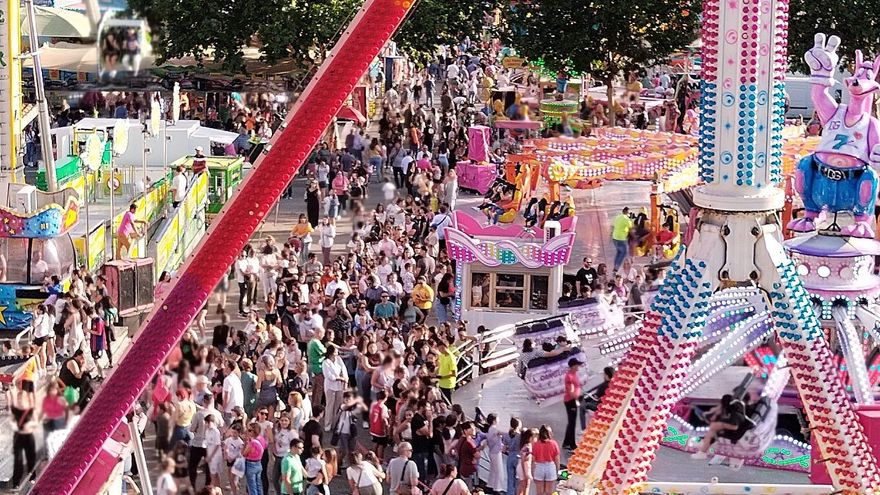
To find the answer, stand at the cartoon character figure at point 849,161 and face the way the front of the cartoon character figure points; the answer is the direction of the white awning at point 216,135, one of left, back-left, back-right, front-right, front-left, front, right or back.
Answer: back-right

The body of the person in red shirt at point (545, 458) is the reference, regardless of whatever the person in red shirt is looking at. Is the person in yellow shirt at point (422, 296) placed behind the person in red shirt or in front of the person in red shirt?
in front

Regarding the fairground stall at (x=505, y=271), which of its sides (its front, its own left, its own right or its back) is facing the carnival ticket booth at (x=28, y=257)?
right

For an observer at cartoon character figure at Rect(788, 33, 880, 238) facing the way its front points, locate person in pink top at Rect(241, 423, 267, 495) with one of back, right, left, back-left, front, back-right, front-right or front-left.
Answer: front-right

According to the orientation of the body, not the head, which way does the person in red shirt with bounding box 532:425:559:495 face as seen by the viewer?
away from the camera

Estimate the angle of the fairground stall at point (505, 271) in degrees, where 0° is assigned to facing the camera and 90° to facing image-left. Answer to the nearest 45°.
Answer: approximately 0°

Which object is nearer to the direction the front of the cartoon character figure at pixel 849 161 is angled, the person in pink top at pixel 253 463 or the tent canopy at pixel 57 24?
the person in pink top

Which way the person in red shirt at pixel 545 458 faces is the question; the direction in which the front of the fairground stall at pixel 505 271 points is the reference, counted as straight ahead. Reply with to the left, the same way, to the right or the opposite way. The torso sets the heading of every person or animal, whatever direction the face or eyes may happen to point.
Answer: the opposite way

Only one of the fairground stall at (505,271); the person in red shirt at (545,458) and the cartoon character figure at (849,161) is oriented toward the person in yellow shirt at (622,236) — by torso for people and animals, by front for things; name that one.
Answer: the person in red shirt

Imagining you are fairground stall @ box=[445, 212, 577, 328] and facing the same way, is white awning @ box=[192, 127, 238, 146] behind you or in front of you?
behind

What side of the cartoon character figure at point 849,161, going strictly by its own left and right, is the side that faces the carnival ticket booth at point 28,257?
right

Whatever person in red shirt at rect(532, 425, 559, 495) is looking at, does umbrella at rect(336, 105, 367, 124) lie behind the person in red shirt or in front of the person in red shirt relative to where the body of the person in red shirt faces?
in front
